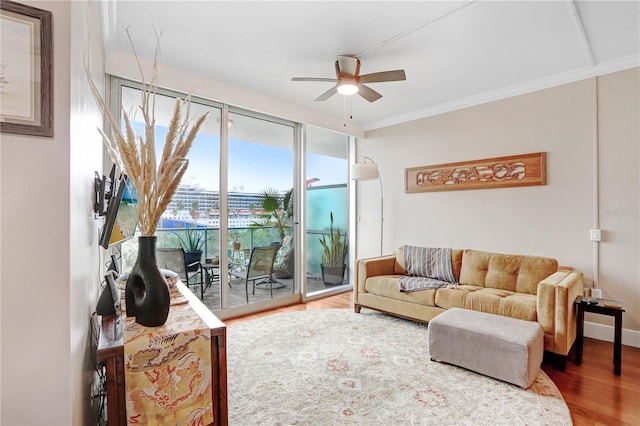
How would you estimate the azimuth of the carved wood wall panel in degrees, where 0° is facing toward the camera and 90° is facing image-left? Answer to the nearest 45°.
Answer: approximately 45°

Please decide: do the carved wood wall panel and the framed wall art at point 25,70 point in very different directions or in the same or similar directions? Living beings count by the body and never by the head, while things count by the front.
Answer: very different directions

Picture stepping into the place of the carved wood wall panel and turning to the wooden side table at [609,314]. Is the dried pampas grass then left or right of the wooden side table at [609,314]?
right

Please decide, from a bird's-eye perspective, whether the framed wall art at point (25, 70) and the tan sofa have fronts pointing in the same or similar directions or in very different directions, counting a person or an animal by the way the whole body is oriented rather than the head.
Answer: very different directions

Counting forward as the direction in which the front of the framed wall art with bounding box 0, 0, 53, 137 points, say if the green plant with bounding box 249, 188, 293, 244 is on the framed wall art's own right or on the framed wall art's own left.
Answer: on the framed wall art's own left

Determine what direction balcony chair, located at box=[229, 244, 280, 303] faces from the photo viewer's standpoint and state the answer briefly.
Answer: facing away from the viewer and to the left of the viewer

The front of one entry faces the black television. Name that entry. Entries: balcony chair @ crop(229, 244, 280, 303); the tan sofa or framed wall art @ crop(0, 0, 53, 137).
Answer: the tan sofa

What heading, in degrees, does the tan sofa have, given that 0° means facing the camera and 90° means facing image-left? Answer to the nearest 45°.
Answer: approximately 45°

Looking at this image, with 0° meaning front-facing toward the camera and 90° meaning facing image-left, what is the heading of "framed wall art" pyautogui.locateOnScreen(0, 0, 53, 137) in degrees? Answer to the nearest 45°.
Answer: approximately 315°
